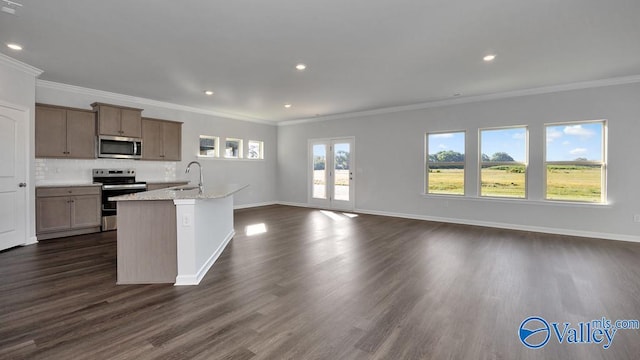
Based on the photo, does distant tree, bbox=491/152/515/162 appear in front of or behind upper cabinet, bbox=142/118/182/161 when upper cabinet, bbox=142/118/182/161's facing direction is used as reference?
in front

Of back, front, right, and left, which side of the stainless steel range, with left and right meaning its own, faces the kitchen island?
front

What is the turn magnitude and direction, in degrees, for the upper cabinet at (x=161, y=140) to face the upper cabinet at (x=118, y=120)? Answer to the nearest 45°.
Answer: approximately 90° to its right

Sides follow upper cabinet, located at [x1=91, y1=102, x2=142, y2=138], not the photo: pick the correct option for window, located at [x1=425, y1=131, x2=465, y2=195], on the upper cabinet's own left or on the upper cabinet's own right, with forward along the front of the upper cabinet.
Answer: on the upper cabinet's own left

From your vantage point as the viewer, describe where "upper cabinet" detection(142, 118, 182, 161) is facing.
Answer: facing the viewer and to the right of the viewer

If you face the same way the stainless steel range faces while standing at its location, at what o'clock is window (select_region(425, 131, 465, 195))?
The window is roughly at 10 o'clock from the stainless steel range.

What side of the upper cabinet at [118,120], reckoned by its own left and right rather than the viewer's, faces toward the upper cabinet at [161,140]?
left

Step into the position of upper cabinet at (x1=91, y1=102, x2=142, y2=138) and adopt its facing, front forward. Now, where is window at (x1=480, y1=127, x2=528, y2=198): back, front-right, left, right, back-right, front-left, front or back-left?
front-left

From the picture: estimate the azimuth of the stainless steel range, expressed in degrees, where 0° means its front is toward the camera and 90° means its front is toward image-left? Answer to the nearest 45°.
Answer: approximately 0°

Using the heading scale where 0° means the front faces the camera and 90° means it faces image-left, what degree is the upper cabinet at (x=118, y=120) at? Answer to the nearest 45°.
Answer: approximately 0°

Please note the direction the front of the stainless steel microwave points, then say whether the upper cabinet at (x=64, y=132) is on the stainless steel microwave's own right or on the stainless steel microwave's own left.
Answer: on the stainless steel microwave's own right

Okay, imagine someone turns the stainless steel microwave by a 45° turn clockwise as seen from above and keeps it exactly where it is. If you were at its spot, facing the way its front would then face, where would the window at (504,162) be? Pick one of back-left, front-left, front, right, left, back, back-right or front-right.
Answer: left

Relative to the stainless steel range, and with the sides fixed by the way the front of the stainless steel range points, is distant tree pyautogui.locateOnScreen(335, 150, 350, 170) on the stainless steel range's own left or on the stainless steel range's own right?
on the stainless steel range's own left
